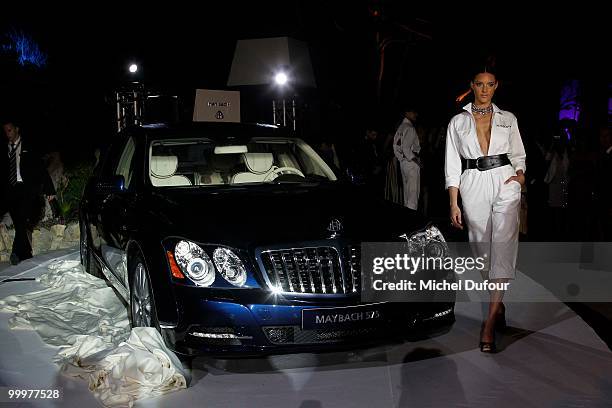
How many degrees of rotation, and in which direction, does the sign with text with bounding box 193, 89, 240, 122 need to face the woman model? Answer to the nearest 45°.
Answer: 0° — it already faces them

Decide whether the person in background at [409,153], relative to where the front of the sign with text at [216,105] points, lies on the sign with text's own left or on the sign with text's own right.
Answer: on the sign with text's own left

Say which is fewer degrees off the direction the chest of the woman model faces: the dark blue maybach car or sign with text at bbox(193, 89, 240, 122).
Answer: the dark blue maybach car

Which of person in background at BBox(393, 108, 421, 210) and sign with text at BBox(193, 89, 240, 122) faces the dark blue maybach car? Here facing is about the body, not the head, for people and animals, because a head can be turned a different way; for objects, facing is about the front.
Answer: the sign with text

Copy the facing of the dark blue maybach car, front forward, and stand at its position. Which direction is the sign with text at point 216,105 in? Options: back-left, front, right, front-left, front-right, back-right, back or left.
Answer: back-left

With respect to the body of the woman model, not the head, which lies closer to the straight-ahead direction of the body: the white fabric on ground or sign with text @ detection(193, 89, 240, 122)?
the white fabric on ground

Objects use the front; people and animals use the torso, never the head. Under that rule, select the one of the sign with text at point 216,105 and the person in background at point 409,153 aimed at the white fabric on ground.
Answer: the sign with text

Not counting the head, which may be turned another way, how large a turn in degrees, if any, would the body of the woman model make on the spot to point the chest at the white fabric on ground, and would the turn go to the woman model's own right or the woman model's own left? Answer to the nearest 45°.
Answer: approximately 90° to the woman model's own right
